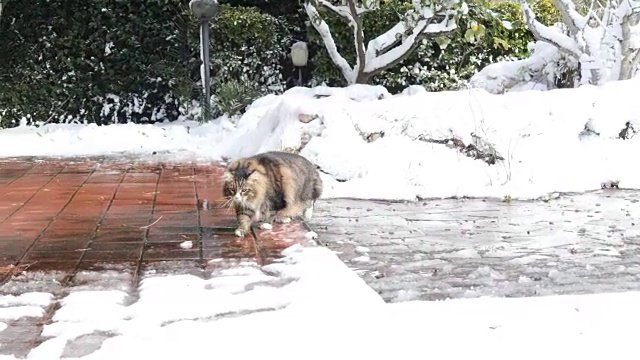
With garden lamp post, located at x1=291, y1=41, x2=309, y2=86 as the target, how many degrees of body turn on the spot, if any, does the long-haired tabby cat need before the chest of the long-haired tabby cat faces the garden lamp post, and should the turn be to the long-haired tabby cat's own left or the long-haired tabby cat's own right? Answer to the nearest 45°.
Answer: approximately 135° to the long-haired tabby cat's own right

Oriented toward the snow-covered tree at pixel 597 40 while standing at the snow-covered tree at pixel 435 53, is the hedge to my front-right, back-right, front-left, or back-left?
back-right

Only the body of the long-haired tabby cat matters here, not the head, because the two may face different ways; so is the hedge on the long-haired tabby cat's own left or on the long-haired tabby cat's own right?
on the long-haired tabby cat's own right

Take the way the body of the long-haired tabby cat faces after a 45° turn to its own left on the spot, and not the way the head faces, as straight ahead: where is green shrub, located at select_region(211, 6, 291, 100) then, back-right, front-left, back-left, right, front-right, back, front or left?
back

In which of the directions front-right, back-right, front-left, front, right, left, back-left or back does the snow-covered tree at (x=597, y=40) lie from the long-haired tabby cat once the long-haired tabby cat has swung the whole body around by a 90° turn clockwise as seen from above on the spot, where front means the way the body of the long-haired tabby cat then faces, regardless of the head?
right

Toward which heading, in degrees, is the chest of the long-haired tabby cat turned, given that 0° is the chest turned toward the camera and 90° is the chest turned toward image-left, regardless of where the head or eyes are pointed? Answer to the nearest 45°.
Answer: approximately 45°
